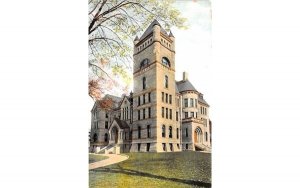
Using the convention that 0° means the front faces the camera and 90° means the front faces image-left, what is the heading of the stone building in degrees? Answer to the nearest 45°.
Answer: approximately 45°
